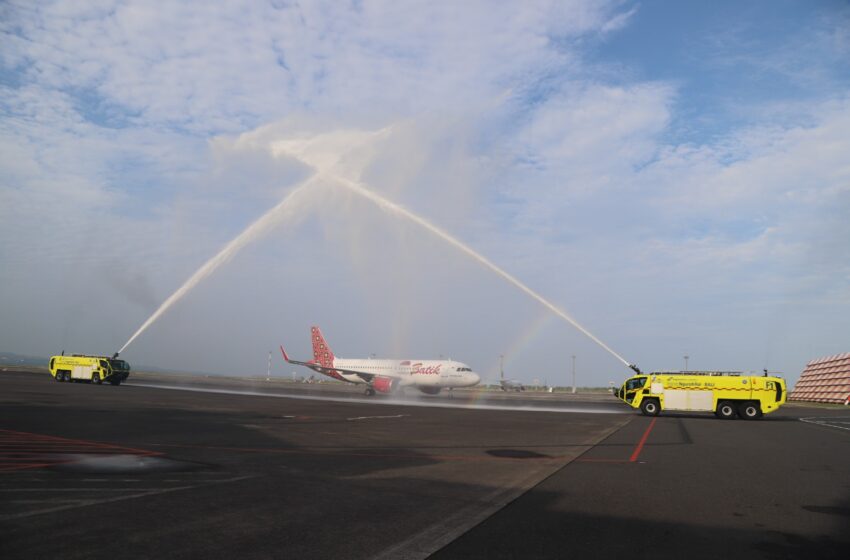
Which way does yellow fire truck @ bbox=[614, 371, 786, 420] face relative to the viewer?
to the viewer's left
